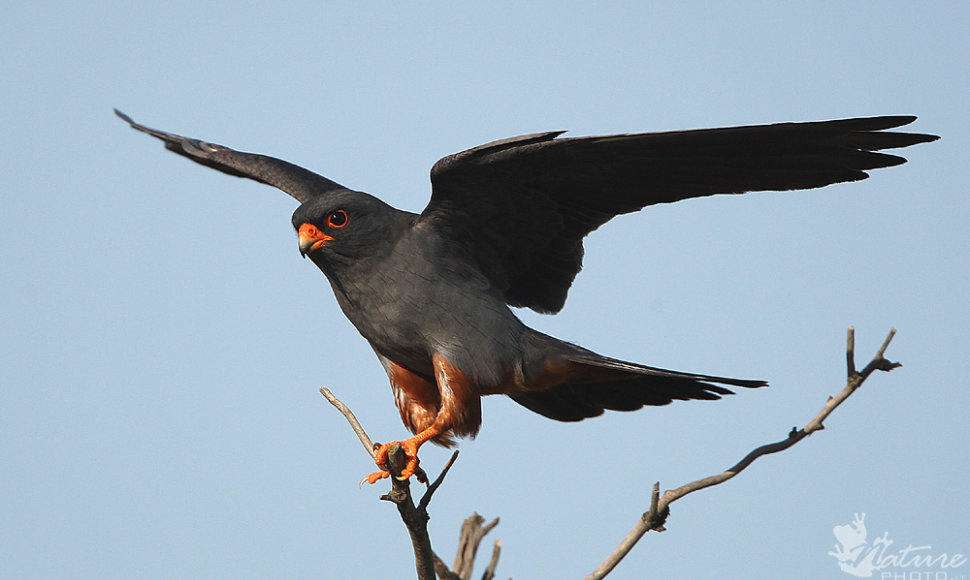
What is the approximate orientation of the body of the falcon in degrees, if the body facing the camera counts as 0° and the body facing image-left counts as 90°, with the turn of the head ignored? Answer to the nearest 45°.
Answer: approximately 45°
